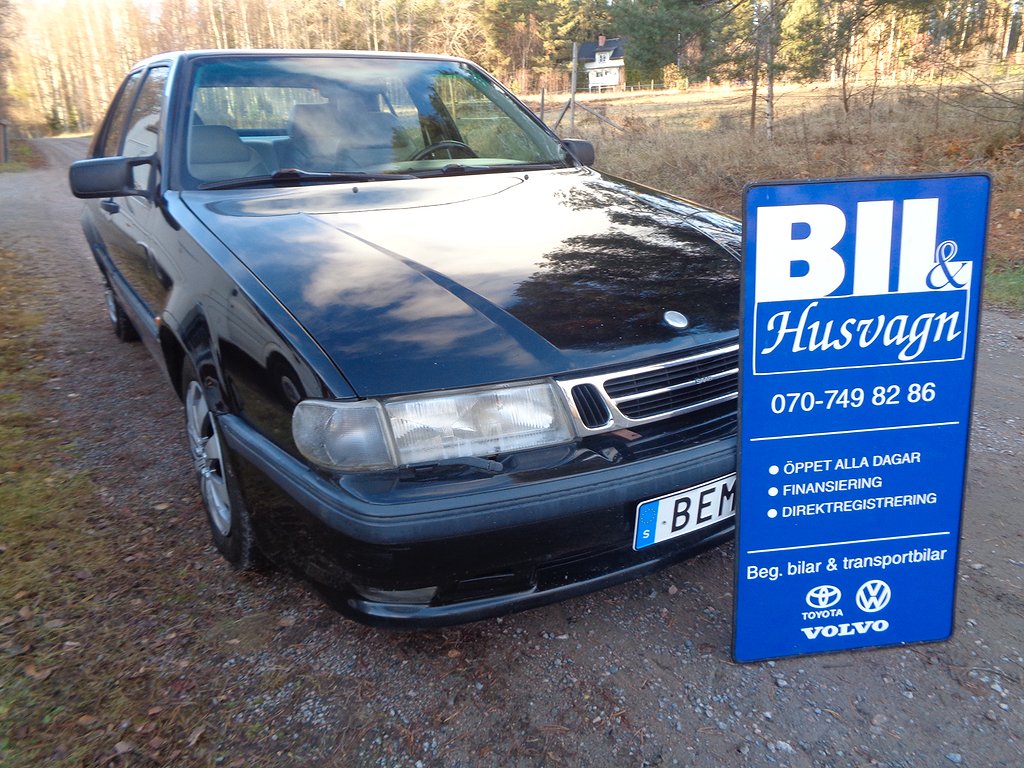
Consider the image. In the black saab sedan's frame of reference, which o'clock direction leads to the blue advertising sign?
The blue advertising sign is roughly at 11 o'clock from the black saab sedan.

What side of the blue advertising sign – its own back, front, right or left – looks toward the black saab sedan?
right

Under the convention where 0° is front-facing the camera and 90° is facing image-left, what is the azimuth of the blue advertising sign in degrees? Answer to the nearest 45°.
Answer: approximately 0°

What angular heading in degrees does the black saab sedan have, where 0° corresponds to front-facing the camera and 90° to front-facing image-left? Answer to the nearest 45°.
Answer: approximately 315°
